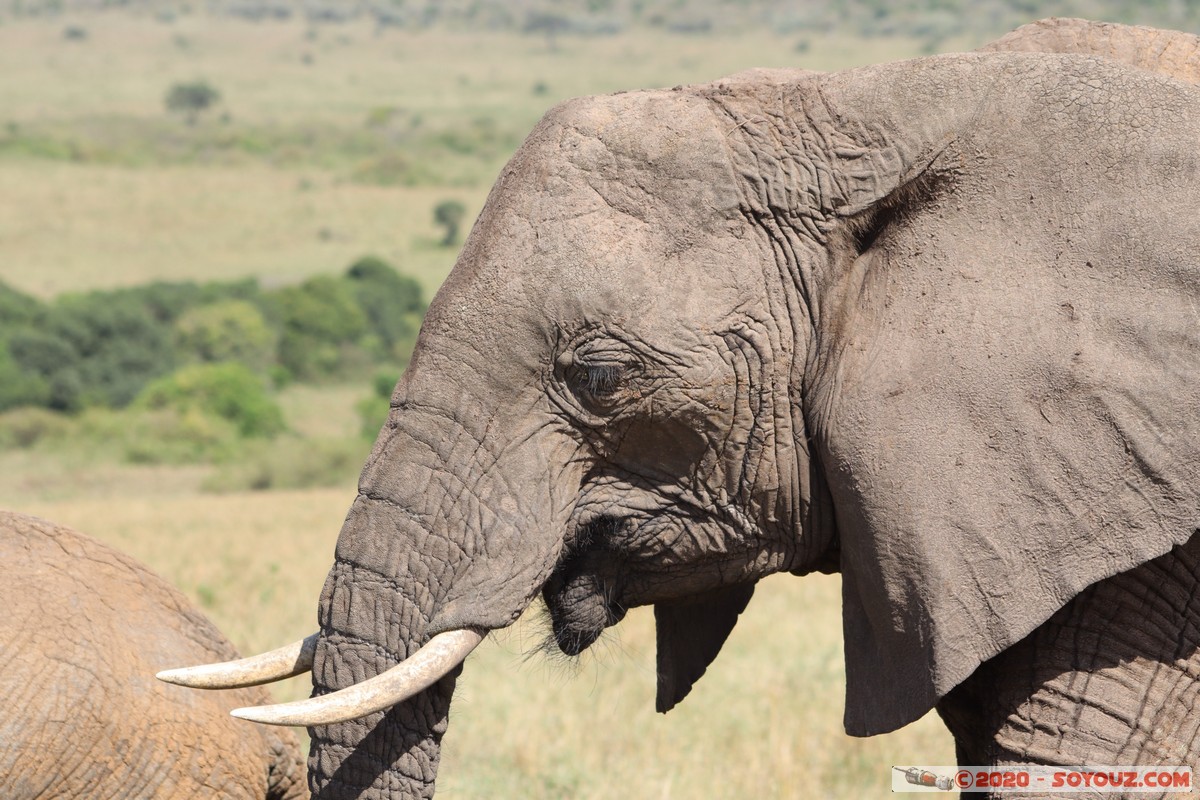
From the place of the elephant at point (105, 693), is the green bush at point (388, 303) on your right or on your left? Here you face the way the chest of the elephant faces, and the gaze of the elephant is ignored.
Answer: on your right

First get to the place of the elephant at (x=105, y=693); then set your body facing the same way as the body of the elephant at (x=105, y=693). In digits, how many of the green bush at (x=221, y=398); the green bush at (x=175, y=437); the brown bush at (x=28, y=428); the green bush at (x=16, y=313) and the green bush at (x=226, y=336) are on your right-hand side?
5

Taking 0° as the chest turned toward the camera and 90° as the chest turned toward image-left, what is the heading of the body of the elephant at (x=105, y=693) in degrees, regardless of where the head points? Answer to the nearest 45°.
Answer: approximately 90°

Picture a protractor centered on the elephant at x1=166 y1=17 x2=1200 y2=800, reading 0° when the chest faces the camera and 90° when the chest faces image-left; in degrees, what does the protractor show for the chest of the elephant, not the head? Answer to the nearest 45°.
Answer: approximately 90°

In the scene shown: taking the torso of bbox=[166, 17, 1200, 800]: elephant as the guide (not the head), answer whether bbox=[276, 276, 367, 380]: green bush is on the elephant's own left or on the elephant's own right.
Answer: on the elephant's own right

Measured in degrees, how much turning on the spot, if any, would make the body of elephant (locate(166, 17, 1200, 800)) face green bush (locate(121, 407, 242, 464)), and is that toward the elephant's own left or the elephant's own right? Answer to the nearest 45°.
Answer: approximately 45° to the elephant's own right
